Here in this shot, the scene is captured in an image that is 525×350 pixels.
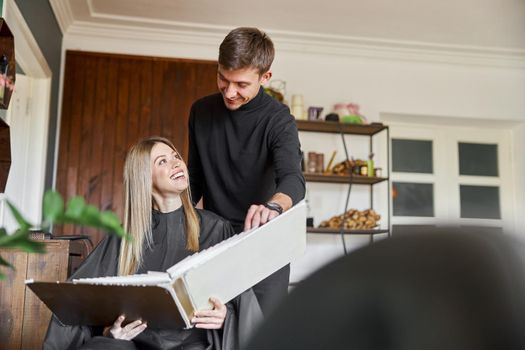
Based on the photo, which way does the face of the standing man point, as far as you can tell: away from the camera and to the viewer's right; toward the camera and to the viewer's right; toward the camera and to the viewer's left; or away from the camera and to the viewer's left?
toward the camera and to the viewer's left

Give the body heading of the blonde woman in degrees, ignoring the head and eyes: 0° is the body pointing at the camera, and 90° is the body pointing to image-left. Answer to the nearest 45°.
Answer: approximately 0°

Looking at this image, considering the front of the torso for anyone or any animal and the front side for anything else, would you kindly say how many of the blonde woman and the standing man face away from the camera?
0

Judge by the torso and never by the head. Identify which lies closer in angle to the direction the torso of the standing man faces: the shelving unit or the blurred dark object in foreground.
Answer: the blurred dark object in foreground

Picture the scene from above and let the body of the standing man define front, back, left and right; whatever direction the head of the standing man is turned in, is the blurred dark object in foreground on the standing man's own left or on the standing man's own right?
on the standing man's own left

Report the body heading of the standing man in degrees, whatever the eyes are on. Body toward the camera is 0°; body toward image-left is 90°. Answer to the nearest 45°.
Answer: approximately 45°
